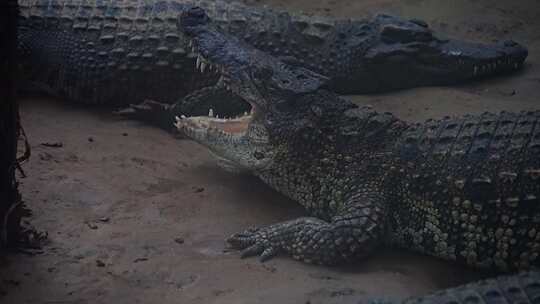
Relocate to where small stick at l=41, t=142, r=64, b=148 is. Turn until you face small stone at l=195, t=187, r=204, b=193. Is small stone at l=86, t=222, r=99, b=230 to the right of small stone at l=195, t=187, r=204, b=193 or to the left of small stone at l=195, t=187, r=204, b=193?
right

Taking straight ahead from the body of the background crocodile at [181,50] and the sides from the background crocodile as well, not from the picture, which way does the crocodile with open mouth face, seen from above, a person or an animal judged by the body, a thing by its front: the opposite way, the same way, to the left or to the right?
the opposite way

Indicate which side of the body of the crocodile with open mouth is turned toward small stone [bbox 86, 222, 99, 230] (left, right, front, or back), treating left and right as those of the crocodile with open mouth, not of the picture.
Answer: front

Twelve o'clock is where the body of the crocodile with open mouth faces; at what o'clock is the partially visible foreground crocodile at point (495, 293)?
The partially visible foreground crocodile is roughly at 8 o'clock from the crocodile with open mouth.

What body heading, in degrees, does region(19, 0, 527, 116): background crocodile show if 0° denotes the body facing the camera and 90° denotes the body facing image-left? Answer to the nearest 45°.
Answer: approximately 270°

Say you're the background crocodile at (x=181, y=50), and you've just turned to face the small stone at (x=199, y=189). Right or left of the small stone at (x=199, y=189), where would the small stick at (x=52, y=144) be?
right

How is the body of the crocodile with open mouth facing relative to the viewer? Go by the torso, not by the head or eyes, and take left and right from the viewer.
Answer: facing to the left of the viewer

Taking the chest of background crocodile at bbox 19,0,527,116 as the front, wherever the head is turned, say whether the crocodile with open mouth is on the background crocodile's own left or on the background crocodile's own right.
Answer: on the background crocodile's own right

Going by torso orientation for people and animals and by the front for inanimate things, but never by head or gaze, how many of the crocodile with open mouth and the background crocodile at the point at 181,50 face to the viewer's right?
1

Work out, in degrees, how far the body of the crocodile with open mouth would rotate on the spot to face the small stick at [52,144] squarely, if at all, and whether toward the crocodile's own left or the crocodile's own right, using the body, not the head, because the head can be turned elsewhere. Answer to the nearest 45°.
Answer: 0° — it already faces it
